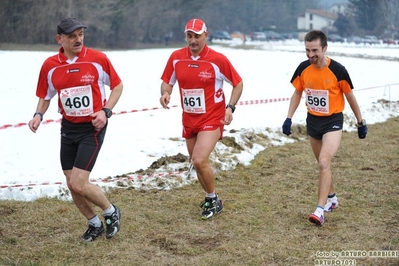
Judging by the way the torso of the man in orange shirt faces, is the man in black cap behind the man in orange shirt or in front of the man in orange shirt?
in front

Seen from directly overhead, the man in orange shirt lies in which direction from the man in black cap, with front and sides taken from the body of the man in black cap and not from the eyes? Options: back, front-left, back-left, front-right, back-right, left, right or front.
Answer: back-left

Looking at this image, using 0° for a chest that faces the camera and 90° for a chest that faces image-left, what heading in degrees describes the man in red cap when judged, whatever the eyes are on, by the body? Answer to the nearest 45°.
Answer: approximately 45°

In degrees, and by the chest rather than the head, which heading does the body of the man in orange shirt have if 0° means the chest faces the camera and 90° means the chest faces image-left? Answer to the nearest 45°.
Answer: approximately 45°

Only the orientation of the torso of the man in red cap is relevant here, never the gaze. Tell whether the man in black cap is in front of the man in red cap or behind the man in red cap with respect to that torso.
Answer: in front

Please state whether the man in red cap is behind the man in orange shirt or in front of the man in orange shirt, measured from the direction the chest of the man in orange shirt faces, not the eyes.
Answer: in front

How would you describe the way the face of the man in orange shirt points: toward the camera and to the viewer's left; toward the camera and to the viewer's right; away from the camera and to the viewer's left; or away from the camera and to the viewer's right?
toward the camera and to the viewer's left
